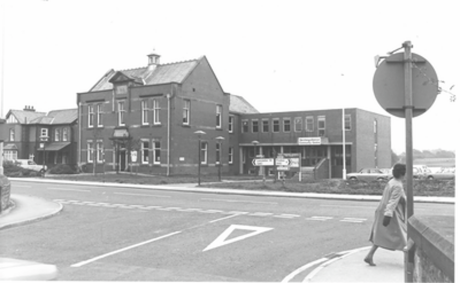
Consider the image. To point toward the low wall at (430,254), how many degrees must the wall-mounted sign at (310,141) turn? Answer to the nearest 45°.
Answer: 0° — it already faces it

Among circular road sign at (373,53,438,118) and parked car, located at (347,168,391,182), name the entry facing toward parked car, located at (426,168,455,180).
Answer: the circular road sign

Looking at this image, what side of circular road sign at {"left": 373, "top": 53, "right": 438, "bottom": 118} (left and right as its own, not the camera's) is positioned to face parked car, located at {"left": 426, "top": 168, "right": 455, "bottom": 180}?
front

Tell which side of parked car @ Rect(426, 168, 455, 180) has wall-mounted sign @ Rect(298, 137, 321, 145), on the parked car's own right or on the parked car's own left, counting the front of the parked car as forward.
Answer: on the parked car's own right

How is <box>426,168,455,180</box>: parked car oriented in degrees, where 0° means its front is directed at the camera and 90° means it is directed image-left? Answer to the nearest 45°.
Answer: approximately 90°

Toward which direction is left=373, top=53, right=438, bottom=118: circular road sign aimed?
away from the camera

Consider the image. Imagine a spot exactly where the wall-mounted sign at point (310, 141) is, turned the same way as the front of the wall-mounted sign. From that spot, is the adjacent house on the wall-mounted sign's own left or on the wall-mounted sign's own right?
on the wall-mounted sign's own right

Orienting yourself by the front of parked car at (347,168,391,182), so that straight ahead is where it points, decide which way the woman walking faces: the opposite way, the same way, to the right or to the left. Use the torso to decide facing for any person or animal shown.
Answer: the opposite way

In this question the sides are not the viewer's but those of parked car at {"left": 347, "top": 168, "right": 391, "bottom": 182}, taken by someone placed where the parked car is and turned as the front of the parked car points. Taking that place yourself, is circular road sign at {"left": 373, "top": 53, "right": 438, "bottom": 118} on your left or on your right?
on your left

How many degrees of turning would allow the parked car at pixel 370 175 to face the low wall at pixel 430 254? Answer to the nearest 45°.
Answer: approximately 90° to its left
